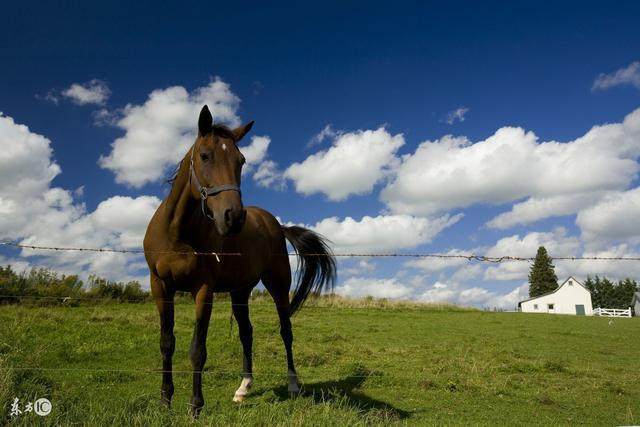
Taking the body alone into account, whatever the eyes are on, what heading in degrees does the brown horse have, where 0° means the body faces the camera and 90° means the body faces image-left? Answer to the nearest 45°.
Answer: approximately 45°
